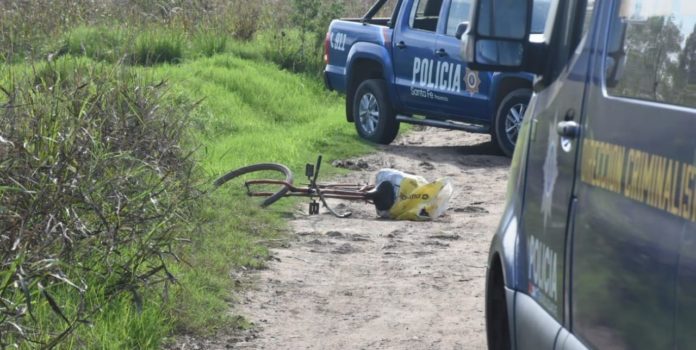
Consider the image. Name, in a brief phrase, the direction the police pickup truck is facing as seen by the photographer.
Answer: facing the viewer and to the right of the viewer

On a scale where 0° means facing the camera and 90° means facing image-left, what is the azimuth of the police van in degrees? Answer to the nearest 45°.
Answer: approximately 135°

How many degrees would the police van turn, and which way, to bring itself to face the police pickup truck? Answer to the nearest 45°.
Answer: approximately 45° to its right

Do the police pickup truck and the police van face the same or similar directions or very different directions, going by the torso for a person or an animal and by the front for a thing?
very different directions

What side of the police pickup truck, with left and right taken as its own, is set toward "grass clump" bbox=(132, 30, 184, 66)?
back

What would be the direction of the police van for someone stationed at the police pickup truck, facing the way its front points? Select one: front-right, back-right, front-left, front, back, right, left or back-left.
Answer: front-right

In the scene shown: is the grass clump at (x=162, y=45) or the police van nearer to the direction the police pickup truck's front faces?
the police van

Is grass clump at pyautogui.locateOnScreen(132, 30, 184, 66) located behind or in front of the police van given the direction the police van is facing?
in front

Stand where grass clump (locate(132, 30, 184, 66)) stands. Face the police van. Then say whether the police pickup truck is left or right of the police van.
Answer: left
